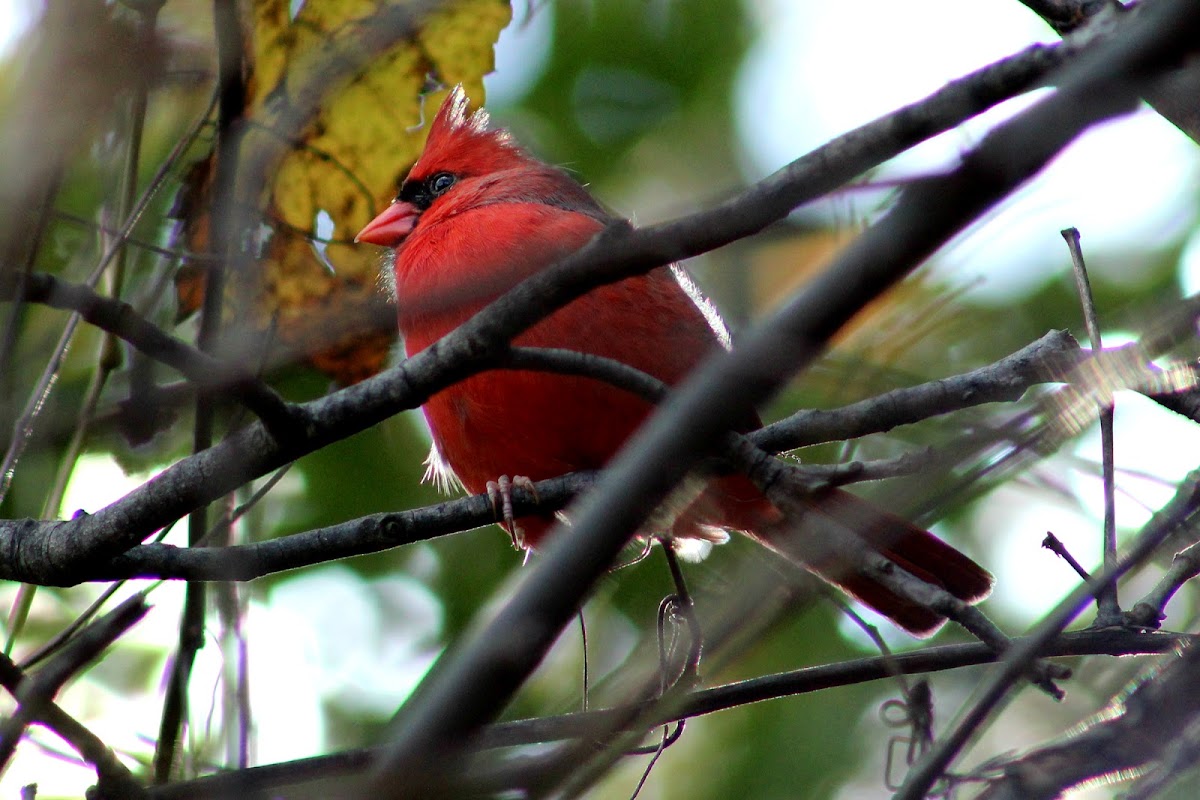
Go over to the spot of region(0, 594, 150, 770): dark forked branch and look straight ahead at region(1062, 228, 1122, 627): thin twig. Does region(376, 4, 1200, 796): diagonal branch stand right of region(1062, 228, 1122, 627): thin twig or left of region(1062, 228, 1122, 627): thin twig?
right

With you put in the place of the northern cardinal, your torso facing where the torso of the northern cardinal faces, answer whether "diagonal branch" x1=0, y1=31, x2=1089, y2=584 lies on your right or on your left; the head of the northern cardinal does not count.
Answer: on your left

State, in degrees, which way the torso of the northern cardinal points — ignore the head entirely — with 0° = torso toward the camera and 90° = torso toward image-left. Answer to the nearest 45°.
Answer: approximately 90°
